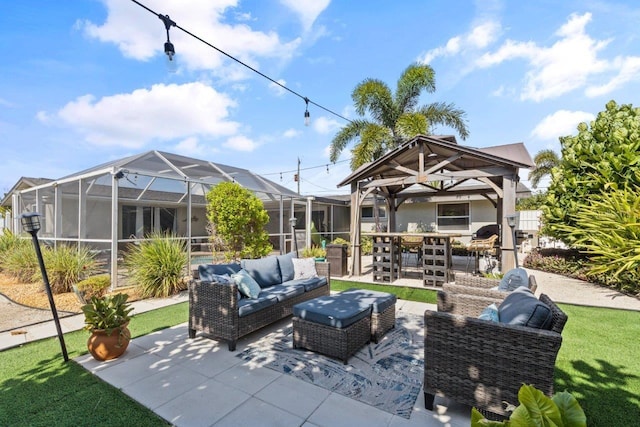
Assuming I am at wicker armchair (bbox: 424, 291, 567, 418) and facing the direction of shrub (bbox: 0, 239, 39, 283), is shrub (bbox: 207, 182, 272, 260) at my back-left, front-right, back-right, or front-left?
front-right

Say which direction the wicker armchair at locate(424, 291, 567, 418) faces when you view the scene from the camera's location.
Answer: facing away from the viewer and to the left of the viewer

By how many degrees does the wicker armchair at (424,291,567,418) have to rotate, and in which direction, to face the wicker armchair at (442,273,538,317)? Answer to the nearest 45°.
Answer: approximately 45° to its right

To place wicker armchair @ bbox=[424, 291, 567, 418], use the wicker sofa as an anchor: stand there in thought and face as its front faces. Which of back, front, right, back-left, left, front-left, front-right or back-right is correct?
front

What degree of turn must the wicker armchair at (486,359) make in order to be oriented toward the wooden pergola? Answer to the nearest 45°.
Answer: approximately 45° to its right

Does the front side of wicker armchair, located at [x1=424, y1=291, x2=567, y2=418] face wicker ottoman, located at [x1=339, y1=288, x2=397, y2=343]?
yes

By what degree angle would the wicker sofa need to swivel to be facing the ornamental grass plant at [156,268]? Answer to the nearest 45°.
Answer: approximately 180°

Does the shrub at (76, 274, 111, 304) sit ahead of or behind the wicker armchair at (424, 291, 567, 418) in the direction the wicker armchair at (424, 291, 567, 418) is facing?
ahead

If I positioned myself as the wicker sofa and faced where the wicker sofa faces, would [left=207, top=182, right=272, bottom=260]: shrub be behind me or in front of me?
behind

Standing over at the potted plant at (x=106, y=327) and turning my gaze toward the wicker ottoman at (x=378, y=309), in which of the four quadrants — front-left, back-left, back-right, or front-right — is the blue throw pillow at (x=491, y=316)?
front-right

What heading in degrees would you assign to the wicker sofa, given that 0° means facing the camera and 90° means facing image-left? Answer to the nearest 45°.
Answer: approximately 315°

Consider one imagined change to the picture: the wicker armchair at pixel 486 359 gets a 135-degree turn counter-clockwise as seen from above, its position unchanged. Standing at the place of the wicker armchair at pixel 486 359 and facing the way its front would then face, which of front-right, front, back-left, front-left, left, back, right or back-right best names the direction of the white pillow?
back-right

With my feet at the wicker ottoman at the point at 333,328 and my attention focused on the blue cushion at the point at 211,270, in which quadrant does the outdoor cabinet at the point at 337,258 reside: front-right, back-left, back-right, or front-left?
front-right
